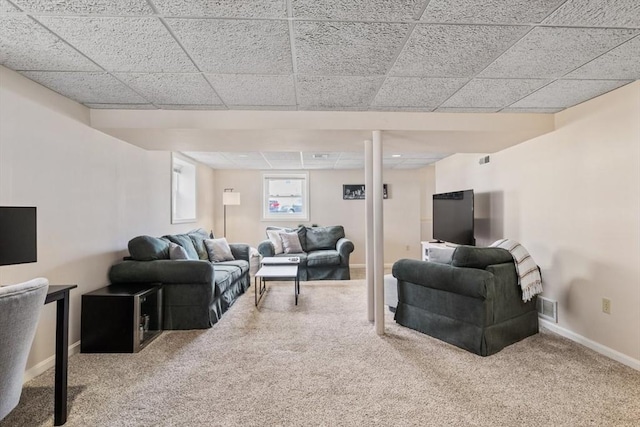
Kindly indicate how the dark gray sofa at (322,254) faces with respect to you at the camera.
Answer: facing the viewer

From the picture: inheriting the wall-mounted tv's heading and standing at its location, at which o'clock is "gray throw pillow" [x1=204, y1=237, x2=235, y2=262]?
The gray throw pillow is roughly at 9 o'clock from the wall-mounted tv.

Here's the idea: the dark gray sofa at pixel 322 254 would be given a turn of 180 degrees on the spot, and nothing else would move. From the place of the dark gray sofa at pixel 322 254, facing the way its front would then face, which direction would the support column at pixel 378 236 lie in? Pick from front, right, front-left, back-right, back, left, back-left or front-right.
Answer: back

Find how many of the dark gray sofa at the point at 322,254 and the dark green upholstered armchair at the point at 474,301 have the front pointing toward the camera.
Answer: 1

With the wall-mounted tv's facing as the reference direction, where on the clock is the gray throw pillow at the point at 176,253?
The gray throw pillow is roughly at 9 o'clock from the wall-mounted tv.

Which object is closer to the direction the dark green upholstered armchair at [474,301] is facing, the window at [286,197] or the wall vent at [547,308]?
the window

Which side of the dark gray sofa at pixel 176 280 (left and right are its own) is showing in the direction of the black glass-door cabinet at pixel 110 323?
right

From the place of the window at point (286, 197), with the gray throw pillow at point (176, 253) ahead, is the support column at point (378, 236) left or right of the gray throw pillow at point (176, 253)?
left

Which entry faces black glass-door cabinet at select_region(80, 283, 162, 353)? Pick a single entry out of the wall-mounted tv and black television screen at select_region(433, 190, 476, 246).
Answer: the black television screen

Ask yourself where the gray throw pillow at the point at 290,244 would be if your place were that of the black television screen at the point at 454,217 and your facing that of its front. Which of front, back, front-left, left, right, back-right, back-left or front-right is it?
front-right

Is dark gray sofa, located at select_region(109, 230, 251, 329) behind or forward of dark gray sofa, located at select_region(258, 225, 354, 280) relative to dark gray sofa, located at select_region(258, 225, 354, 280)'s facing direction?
forward

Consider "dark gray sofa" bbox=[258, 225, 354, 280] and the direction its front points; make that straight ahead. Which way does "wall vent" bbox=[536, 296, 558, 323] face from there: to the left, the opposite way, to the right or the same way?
to the right

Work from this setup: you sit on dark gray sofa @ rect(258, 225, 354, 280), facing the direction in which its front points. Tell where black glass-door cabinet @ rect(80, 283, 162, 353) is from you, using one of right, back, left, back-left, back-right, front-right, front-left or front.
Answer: front-right

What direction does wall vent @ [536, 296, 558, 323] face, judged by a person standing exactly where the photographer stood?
facing the viewer and to the left of the viewer
